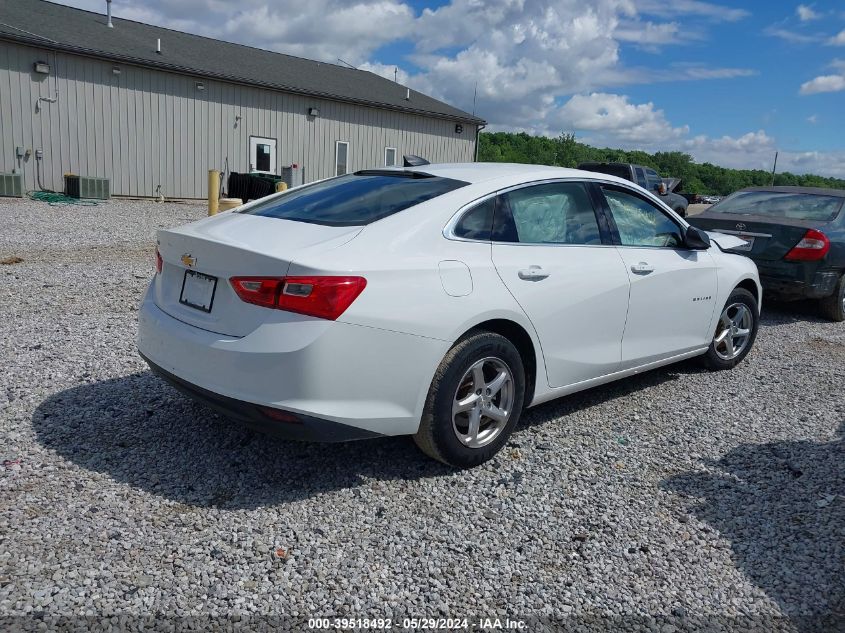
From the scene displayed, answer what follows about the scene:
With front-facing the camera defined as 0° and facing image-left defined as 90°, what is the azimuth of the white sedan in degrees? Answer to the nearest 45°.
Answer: approximately 225°

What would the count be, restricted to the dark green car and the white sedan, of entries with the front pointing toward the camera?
0

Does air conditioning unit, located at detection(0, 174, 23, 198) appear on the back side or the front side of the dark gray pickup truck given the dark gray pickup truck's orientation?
on the back side

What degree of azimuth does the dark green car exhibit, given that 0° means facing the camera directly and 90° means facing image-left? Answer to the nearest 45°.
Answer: approximately 225°

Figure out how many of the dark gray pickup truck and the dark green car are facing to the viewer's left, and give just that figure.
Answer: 0

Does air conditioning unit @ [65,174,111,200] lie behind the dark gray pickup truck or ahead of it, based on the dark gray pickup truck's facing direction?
behind

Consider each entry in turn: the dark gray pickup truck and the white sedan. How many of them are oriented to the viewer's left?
0

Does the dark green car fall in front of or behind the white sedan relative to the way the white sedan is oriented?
in front

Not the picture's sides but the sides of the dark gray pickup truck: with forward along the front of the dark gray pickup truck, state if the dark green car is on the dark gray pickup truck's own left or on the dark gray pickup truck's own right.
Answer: on the dark gray pickup truck's own right

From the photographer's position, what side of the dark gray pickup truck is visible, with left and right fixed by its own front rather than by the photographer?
right

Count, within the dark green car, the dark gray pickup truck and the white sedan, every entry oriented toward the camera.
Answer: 0

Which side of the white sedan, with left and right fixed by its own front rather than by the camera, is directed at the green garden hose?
left
